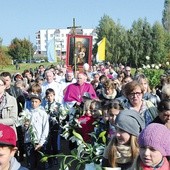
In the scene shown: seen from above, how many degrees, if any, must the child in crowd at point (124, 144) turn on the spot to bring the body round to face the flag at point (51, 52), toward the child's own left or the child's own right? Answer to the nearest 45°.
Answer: approximately 135° to the child's own right

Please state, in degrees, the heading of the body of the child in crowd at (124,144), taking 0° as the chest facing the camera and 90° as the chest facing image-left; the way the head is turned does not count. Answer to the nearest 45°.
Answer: approximately 45°

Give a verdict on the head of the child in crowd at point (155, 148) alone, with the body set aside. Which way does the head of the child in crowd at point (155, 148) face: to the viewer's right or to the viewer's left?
to the viewer's left

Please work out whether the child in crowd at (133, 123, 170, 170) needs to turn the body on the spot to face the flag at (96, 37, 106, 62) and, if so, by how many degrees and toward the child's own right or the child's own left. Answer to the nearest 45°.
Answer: approximately 135° to the child's own right

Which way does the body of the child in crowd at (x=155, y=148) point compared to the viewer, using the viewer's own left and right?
facing the viewer and to the left of the viewer

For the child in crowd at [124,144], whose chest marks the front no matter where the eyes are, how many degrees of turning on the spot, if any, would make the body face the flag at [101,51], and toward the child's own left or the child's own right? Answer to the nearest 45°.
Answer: approximately 135° to the child's own right

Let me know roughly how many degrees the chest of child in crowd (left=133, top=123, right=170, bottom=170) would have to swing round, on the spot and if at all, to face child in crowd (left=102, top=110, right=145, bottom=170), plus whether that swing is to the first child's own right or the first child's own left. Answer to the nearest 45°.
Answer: approximately 90° to the first child's own right

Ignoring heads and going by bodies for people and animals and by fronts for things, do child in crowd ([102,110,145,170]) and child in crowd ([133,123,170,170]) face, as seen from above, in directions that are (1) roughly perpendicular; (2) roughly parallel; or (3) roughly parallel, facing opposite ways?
roughly parallel

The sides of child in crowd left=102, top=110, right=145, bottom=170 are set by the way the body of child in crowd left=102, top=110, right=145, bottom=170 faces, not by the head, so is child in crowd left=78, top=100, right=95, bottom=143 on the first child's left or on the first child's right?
on the first child's right

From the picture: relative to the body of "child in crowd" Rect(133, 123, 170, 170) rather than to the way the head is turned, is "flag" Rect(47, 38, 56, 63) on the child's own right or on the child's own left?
on the child's own right

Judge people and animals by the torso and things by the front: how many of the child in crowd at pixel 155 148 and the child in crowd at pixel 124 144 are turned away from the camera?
0

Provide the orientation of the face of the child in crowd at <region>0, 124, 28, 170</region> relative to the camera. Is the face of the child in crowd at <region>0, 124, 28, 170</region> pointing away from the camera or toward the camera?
toward the camera

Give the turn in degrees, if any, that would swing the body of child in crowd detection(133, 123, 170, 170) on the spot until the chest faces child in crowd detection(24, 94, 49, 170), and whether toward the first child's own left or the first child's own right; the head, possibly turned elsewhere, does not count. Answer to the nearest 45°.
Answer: approximately 90° to the first child's own right

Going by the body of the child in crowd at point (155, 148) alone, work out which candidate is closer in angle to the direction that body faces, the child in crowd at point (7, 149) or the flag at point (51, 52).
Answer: the child in crowd

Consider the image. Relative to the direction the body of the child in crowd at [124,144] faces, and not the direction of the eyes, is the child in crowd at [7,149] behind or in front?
in front

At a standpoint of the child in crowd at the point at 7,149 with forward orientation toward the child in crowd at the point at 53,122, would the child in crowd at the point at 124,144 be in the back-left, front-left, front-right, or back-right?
front-right
